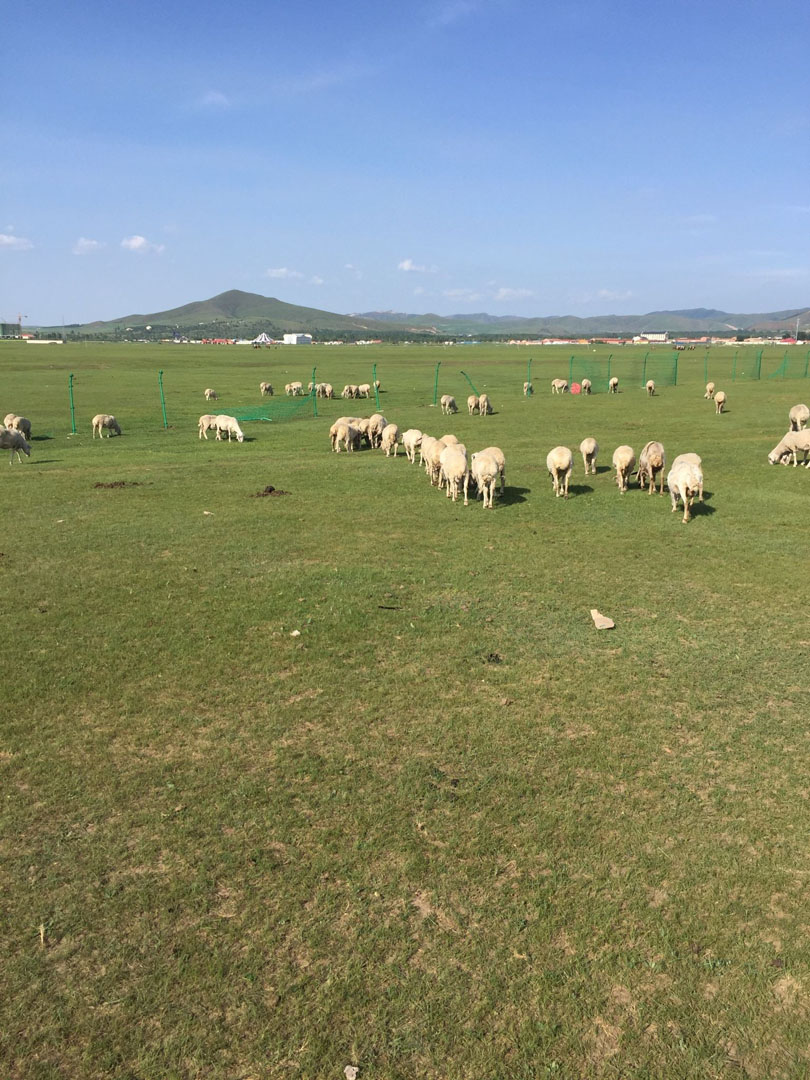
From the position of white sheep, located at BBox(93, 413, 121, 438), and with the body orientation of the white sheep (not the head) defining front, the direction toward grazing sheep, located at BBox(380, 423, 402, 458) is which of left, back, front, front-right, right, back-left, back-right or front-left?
front-right

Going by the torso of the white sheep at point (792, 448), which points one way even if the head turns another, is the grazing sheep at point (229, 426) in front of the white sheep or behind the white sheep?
in front

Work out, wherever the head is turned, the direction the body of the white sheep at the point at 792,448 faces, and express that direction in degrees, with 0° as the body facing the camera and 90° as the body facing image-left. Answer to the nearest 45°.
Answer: approximately 90°

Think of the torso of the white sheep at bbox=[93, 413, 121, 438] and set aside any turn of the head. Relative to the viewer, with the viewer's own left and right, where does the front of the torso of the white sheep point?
facing to the right of the viewer
